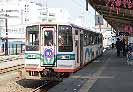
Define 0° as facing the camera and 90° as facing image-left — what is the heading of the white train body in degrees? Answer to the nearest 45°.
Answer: approximately 45°
